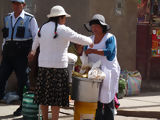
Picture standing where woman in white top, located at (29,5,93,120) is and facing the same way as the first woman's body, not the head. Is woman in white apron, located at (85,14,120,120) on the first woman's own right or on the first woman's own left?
on the first woman's own right

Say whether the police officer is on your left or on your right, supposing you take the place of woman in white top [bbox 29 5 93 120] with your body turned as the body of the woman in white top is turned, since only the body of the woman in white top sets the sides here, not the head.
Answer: on your left

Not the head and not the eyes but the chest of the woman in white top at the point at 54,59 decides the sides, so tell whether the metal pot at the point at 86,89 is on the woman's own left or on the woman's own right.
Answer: on the woman's own right

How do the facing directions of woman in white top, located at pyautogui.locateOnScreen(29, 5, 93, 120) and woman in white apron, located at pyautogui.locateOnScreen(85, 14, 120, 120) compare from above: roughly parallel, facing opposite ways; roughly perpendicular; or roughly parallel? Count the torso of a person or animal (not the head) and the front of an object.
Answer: roughly parallel, facing opposite ways

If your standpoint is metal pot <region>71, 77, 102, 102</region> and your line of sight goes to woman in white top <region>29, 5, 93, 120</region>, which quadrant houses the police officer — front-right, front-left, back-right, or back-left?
front-right

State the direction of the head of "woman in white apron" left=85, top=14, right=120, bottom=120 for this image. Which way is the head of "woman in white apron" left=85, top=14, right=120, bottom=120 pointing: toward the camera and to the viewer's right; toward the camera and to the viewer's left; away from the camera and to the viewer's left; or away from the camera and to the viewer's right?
toward the camera and to the viewer's left

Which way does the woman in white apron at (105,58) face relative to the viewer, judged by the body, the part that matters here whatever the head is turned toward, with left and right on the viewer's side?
facing the viewer and to the left of the viewer

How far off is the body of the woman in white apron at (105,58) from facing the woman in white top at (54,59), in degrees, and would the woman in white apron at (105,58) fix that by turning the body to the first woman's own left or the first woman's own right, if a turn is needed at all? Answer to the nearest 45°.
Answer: approximately 45° to the first woman's own right

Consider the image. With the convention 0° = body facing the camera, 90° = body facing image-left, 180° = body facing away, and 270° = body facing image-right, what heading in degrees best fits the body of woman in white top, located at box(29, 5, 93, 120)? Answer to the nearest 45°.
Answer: approximately 225°
